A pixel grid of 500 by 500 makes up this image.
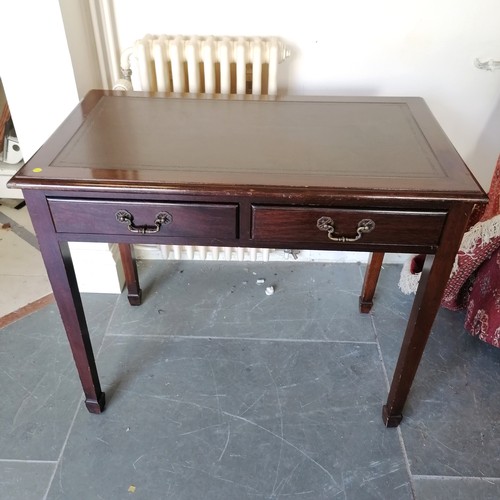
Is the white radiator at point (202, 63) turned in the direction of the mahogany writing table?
yes

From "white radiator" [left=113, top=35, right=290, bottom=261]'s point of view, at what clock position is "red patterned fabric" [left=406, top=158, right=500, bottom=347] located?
The red patterned fabric is roughly at 10 o'clock from the white radiator.

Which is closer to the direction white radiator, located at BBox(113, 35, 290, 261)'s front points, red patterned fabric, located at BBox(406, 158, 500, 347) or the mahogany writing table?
the mahogany writing table

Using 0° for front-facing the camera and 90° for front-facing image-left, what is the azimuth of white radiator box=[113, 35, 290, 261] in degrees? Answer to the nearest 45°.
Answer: approximately 0°

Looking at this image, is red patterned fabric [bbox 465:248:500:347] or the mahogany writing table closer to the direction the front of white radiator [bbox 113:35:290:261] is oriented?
the mahogany writing table

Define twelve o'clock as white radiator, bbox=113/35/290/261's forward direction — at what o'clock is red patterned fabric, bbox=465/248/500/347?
The red patterned fabric is roughly at 10 o'clock from the white radiator.
